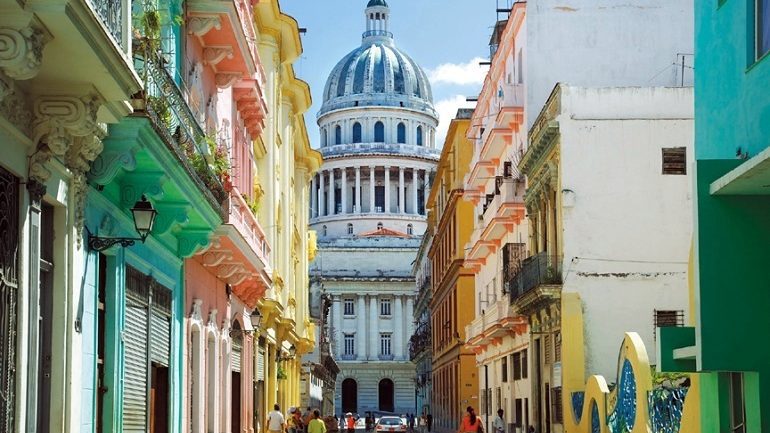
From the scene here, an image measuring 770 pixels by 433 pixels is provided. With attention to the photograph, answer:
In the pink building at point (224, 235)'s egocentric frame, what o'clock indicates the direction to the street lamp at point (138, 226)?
The street lamp is roughly at 3 o'clock from the pink building.

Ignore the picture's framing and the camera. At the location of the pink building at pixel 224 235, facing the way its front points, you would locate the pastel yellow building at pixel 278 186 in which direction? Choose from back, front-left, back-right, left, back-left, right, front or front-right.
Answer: left

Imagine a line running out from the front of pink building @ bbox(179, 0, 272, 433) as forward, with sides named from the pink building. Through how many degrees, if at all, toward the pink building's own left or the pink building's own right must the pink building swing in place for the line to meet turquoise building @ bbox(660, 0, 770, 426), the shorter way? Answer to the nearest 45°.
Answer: approximately 90° to the pink building's own right

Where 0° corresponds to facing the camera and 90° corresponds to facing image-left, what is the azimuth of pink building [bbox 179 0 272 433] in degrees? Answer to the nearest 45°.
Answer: approximately 270°
